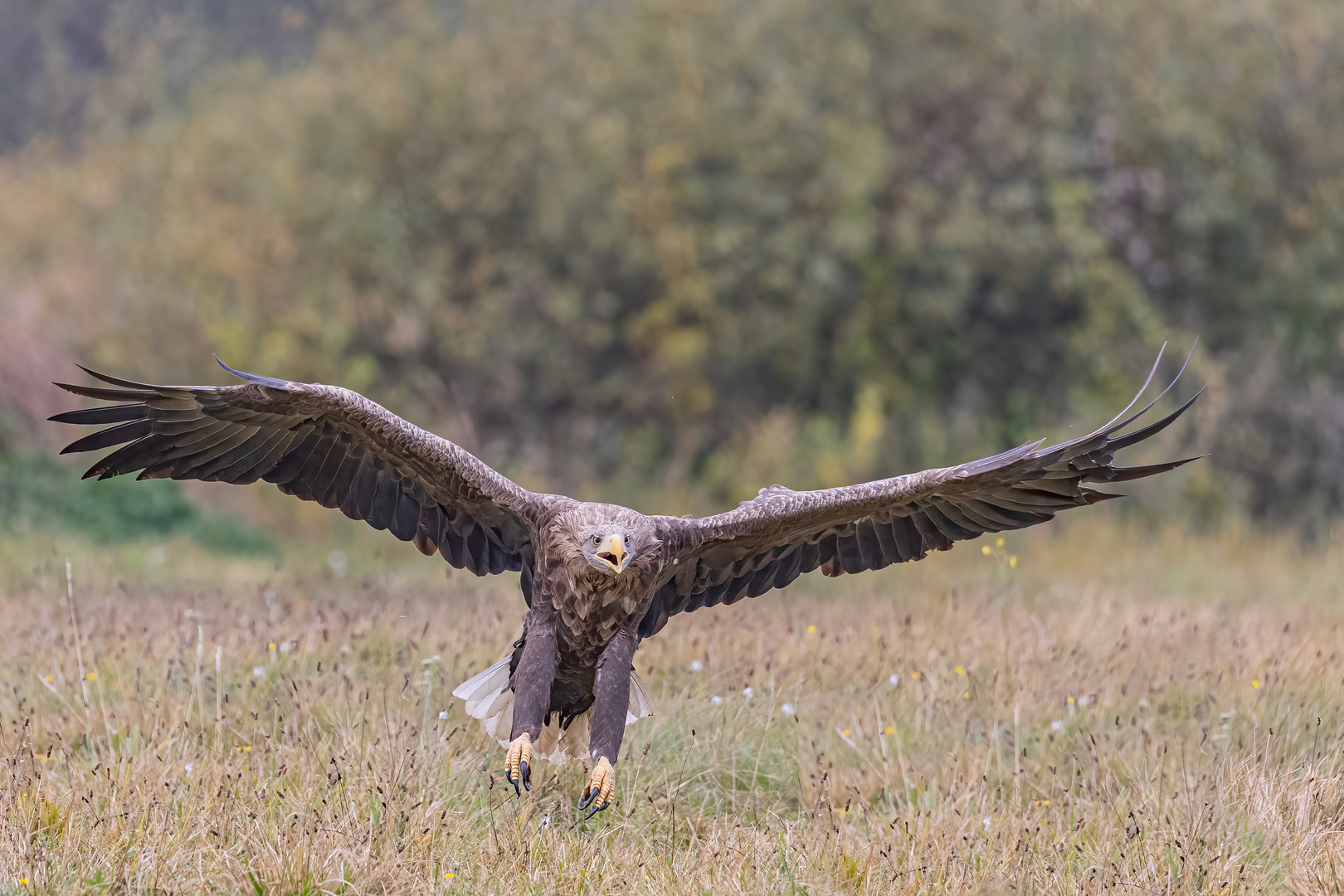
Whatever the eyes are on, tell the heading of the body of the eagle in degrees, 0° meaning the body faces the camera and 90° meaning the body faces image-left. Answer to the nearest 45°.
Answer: approximately 0°
